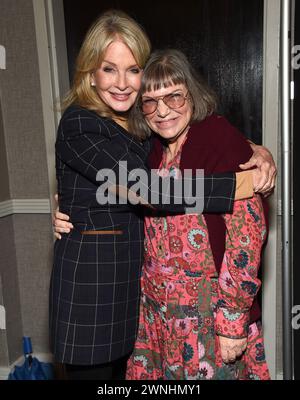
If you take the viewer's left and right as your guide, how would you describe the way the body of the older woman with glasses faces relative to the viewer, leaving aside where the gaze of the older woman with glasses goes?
facing the viewer and to the left of the viewer

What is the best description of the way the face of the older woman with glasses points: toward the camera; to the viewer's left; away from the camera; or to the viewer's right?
toward the camera

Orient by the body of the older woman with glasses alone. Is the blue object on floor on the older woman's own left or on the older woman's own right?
on the older woman's own right

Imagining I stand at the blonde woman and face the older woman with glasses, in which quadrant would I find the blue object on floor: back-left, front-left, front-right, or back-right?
back-left

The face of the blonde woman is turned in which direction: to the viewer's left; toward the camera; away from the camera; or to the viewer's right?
toward the camera
